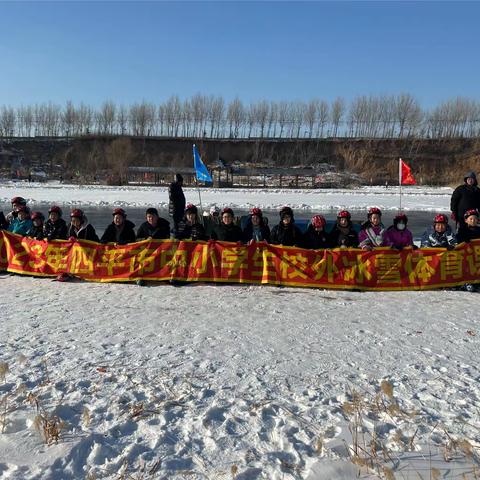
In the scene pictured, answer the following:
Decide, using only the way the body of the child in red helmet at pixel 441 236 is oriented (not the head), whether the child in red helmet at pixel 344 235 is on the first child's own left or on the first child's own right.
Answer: on the first child's own right

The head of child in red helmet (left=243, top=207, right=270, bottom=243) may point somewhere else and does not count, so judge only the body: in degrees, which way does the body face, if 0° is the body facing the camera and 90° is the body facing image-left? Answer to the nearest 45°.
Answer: approximately 0°

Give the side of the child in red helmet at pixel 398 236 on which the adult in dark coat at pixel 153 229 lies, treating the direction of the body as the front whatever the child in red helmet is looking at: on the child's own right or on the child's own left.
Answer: on the child's own right
